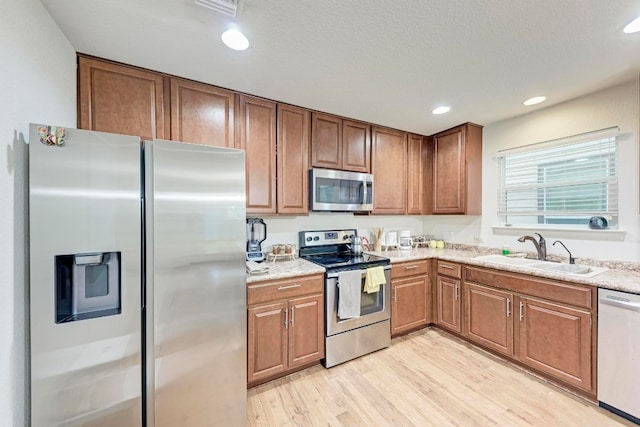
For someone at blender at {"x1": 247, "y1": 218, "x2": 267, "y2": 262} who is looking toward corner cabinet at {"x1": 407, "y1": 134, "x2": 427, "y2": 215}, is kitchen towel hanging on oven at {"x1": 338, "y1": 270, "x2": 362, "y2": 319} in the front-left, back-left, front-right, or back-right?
front-right

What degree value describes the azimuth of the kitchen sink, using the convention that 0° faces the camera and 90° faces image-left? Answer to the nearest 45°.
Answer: approximately 45°

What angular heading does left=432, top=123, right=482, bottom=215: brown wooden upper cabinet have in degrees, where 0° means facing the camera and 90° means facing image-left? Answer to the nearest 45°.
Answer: approximately 45°

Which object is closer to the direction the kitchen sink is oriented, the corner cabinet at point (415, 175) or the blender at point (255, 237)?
the blender

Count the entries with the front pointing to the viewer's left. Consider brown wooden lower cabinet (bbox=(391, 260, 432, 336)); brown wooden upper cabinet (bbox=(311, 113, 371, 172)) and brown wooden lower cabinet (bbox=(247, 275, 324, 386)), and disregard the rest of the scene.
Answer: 0

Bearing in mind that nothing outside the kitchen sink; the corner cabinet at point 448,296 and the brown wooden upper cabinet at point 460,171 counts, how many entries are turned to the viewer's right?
0

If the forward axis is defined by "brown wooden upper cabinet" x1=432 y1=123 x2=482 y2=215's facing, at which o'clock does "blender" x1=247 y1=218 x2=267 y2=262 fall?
The blender is roughly at 12 o'clock from the brown wooden upper cabinet.

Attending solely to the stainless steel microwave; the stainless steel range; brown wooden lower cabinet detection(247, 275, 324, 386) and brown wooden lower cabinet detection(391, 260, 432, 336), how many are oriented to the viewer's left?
0

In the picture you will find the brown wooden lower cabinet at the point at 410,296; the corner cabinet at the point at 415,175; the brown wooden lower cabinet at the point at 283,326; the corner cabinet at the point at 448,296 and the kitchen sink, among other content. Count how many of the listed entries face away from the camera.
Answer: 0

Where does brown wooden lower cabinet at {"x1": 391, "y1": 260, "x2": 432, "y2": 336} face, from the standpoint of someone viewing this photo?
facing the viewer and to the right of the viewer

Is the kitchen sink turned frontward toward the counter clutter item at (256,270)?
yes

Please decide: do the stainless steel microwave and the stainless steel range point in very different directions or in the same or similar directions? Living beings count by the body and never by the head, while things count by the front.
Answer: same or similar directions

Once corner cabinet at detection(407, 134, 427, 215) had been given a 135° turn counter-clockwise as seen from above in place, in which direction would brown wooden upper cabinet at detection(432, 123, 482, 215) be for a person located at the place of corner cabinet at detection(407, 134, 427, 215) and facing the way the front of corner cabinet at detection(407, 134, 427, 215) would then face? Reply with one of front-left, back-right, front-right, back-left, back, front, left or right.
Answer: right

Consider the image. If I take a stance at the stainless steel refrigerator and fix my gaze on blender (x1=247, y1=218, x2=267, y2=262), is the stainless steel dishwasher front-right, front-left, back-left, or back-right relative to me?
front-right
